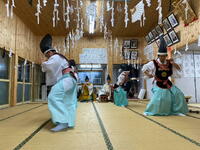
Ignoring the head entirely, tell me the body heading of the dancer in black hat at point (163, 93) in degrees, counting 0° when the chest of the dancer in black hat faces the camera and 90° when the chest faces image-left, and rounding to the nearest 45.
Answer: approximately 0°

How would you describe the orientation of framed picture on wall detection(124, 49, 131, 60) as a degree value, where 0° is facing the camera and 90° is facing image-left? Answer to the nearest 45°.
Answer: approximately 0°

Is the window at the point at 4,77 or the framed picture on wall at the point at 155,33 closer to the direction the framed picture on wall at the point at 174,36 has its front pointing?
the window

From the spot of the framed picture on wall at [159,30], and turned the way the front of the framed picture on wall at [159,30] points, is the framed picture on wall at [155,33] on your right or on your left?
on your right

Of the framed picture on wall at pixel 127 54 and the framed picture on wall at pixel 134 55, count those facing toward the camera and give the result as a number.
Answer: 2

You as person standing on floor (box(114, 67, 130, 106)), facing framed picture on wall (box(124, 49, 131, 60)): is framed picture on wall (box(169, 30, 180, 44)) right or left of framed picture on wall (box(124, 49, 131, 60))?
right

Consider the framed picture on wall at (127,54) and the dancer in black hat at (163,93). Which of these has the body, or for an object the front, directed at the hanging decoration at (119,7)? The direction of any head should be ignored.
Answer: the framed picture on wall

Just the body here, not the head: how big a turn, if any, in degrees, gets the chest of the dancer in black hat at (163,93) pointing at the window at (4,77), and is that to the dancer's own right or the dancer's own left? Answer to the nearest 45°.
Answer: approximately 90° to the dancer's own right

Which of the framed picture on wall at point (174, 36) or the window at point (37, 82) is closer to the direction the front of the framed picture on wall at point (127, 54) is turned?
the framed picture on wall

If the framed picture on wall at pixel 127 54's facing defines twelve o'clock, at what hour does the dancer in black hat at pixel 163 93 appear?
The dancer in black hat is roughly at 12 o'clock from the framed picture on wall.

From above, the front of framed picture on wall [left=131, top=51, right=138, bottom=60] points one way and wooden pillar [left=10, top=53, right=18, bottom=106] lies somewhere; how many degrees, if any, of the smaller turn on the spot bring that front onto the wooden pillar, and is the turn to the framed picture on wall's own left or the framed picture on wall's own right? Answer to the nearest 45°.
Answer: approximately 45° to the framed picture on wall's own right
